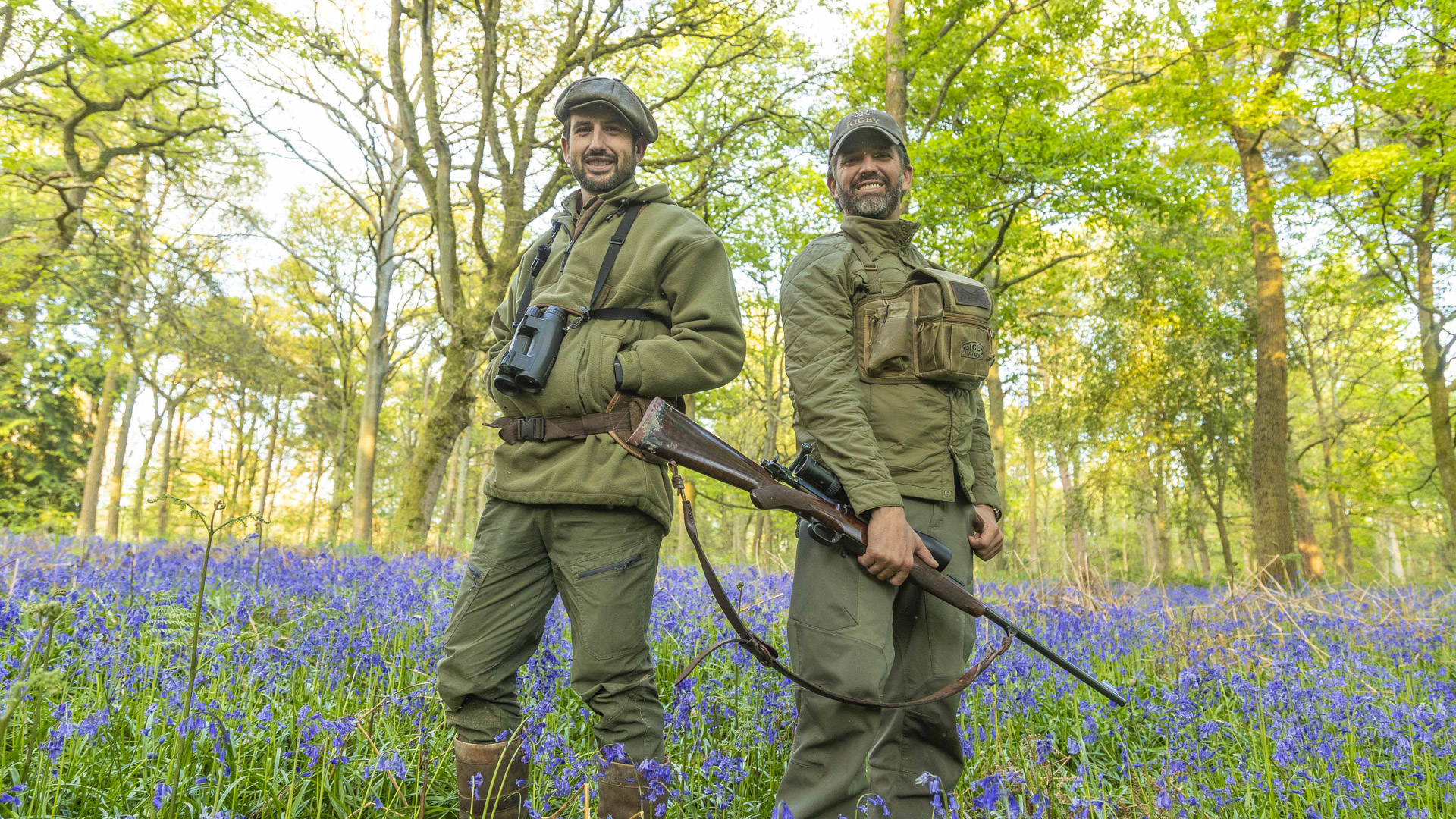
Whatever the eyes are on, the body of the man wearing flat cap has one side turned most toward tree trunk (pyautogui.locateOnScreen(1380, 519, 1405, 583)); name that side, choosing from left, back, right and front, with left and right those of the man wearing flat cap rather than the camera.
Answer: back

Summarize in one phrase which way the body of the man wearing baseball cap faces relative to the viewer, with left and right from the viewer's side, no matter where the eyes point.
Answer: facing the viewer and to the right of the viewer

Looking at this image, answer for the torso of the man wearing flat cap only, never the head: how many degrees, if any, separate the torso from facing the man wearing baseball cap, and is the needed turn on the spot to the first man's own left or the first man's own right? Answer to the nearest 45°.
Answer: approximately 135° to the first man's own left

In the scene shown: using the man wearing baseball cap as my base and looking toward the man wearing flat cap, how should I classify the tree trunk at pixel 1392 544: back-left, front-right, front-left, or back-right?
back-right

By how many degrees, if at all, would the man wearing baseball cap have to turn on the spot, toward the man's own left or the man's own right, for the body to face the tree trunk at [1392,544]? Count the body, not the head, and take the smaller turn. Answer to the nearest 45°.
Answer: approximately 90° to the man's own left

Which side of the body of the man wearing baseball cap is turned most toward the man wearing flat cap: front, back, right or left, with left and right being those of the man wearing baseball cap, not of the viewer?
right

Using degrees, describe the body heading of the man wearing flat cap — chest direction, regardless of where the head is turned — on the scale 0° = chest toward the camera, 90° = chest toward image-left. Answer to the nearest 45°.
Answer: approximately 45°

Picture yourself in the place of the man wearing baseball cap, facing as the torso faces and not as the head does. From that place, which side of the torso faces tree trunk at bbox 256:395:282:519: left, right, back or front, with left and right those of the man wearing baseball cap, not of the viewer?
back

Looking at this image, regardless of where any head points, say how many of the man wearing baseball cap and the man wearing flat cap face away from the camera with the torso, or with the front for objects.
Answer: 0
